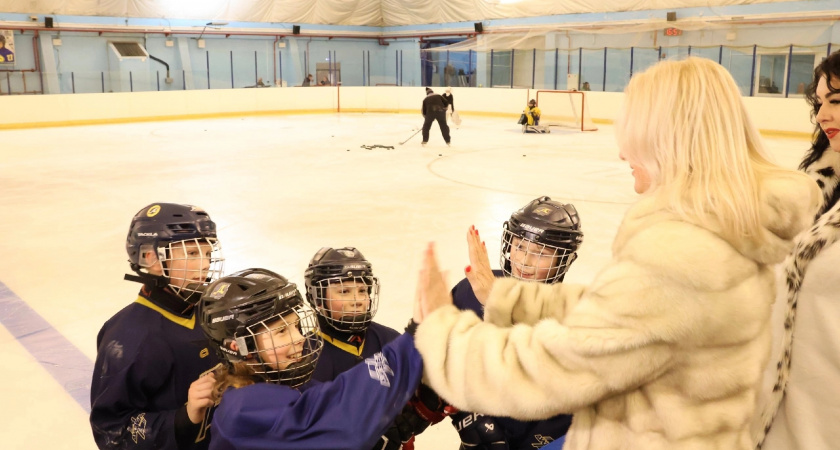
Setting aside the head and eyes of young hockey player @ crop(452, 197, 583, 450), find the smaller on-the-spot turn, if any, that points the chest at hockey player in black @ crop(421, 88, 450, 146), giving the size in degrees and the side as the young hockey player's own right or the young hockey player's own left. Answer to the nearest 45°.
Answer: approximately 135° to the young hockey player's own right

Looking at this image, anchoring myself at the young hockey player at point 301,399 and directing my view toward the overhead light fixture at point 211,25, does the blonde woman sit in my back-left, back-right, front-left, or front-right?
back-right

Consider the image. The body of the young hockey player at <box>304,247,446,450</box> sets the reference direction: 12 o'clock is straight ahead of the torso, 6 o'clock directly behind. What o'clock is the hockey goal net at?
The hockey goal net is roughly at 8 o'clock from the young hockey player.

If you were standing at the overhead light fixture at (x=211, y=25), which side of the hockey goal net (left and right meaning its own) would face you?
right

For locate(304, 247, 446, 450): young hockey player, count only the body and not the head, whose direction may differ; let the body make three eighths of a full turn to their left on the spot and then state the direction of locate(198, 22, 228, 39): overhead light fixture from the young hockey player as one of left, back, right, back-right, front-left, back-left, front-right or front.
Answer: front

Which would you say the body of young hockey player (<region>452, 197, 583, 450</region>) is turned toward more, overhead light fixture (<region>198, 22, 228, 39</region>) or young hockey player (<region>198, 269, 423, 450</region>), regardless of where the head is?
the young hockey player

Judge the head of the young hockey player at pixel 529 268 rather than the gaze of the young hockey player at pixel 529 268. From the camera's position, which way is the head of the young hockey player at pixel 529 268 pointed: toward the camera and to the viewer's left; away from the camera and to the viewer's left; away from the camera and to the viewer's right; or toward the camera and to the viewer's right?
toward the camera and to the viewer's left

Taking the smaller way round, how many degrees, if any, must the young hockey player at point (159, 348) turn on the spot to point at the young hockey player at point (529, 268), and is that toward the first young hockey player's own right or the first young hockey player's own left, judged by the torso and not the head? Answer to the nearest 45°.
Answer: approximately 45° to the first young hockey player's own left

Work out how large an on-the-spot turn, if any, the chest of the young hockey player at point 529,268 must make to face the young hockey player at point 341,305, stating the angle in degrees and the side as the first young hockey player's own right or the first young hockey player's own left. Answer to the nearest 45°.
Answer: approximately 45° to the first young hockey player's own right
